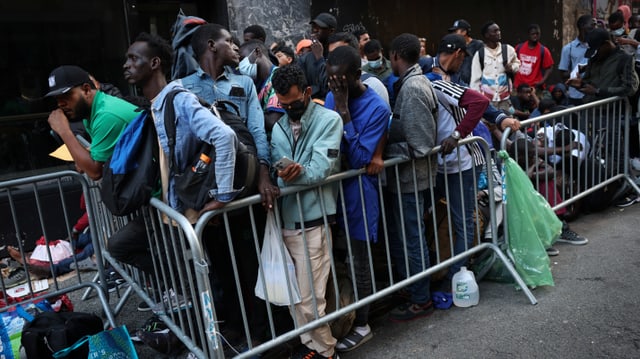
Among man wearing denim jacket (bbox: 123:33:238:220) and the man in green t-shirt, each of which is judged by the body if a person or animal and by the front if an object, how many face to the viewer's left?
2

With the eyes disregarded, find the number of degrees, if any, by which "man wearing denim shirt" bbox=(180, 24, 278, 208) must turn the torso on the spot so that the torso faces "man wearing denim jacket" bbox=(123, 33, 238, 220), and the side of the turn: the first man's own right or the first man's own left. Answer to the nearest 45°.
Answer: approximately 90° to the first man's own right

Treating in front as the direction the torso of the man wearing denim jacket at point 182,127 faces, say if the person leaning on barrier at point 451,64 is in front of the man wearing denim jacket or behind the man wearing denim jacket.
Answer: behind

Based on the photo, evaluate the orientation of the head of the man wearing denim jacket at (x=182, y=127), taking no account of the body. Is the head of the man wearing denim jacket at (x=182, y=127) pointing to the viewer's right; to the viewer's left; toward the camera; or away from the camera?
to the viewer's left

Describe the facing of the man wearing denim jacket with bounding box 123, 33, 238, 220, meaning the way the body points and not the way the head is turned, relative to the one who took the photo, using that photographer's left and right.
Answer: facing to the left of the viewer

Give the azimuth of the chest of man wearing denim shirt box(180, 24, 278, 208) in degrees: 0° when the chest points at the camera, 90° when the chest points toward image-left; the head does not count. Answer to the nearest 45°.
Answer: approximately 315°

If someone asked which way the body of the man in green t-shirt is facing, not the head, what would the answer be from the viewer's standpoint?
to the viewer's left

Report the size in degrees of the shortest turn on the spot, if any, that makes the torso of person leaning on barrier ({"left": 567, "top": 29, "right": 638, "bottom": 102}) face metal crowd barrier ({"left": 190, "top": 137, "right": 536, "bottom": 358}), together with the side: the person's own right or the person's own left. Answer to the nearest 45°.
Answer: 0° — they already face it

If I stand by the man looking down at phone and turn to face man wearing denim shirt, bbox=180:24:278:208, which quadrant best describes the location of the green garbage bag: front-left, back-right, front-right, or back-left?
back-right
